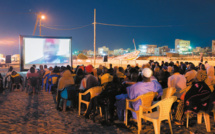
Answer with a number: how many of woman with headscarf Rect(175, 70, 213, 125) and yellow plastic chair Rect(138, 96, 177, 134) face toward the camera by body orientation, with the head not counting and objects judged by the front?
0

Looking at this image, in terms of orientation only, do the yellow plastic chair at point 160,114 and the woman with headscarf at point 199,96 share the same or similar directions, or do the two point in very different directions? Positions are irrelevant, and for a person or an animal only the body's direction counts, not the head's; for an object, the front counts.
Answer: same or similar directions

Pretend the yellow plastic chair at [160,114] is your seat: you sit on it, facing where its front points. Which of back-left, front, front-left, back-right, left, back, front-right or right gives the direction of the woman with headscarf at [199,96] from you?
right

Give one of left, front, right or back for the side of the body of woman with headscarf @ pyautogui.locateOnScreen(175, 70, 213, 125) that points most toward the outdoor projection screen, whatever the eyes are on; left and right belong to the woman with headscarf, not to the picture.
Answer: front

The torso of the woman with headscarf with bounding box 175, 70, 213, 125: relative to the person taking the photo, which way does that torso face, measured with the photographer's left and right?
facing away from the viewer and to the left of the viewer

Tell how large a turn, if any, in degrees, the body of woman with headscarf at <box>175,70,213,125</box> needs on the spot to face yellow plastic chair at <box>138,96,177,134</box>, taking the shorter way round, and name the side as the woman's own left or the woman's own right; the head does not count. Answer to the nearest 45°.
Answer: approximately 90° to the woman's own left

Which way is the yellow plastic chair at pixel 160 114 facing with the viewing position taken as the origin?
facing away from the viewer and to the left of the viewer

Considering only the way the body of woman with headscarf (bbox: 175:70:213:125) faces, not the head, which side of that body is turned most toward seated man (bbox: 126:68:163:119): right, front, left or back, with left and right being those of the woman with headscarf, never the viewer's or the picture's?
left

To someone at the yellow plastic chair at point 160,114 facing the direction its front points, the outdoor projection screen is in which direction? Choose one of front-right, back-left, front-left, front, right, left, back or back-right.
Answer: front
